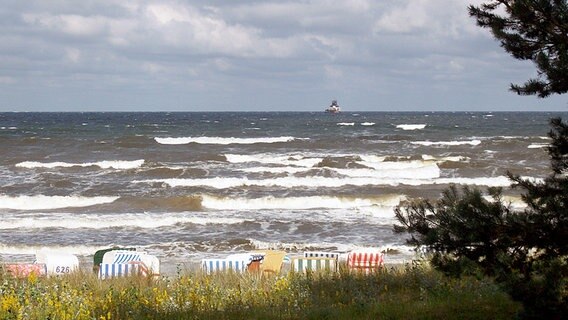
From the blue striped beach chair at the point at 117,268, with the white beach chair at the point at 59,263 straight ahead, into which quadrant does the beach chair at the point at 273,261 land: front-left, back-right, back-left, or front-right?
back-right

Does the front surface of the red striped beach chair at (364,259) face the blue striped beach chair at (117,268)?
no

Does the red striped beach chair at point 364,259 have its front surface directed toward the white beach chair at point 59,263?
no

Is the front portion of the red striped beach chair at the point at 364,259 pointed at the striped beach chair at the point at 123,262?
no
